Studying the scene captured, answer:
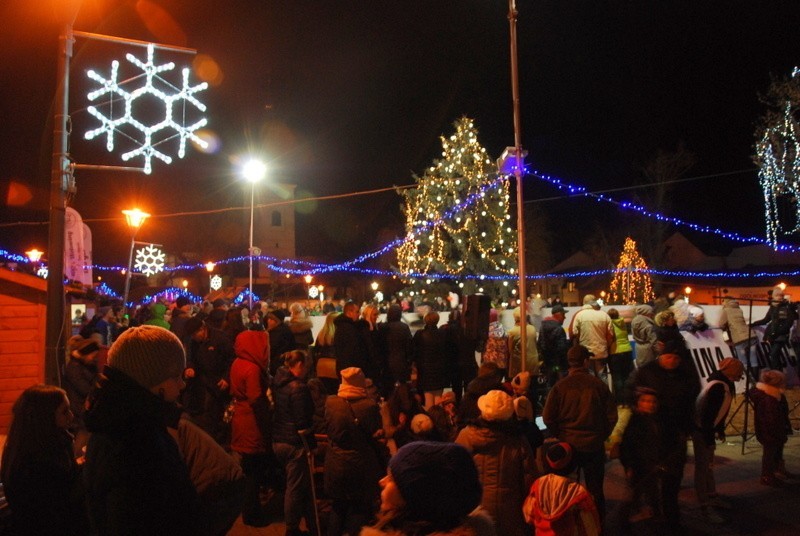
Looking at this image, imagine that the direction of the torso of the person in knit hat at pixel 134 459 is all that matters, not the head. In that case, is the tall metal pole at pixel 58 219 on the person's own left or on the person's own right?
on the person's own left

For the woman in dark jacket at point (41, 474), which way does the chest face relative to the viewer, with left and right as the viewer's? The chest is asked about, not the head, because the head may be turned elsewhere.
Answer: facing away from the viewer and to the right of the viewer

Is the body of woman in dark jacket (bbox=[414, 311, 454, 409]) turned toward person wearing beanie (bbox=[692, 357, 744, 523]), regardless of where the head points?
no

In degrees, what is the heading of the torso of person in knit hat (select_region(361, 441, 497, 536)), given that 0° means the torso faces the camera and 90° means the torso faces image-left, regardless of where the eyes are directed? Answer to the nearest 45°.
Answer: approximately 135°

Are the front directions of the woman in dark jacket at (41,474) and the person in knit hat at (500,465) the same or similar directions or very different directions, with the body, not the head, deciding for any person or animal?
same or similar directions

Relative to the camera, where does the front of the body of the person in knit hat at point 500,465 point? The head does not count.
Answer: away from the camera

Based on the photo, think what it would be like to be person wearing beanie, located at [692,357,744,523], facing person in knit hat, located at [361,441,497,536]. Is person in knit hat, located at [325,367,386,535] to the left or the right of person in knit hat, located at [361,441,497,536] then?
right

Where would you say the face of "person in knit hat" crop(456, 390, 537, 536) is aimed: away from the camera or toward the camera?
away from the camera

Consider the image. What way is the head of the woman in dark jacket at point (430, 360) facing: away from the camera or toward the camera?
away from the camera

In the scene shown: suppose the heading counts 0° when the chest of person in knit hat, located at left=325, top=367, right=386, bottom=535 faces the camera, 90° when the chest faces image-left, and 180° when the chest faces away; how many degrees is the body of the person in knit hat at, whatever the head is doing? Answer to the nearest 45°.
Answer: approximately 180°

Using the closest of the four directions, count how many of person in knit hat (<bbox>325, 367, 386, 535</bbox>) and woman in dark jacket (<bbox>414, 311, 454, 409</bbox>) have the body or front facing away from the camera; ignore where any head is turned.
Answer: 2

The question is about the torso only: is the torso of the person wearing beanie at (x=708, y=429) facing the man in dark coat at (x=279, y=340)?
no

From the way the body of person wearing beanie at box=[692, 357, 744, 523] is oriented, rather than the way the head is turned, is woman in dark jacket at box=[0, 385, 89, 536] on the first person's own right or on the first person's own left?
on the first person's own right

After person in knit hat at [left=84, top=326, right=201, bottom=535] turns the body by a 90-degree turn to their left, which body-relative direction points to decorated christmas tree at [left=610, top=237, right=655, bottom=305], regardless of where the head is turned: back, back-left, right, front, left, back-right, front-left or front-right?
right

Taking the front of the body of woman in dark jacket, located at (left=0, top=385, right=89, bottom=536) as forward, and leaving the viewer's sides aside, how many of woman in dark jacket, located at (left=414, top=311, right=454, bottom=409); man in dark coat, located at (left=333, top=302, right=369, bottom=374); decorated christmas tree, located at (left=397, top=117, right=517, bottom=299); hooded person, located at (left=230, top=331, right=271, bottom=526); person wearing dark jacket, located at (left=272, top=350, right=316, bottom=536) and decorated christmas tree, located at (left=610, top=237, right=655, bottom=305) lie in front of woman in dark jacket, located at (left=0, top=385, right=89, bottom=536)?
6

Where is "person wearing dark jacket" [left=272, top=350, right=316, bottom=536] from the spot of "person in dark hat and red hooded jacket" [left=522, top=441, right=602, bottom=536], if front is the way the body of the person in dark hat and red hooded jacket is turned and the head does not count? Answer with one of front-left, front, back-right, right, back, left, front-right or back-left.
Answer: front-left

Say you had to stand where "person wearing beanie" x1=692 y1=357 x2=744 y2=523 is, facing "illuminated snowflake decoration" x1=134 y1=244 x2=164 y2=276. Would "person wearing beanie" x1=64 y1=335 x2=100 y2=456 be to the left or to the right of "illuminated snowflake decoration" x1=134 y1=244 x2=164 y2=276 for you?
left
